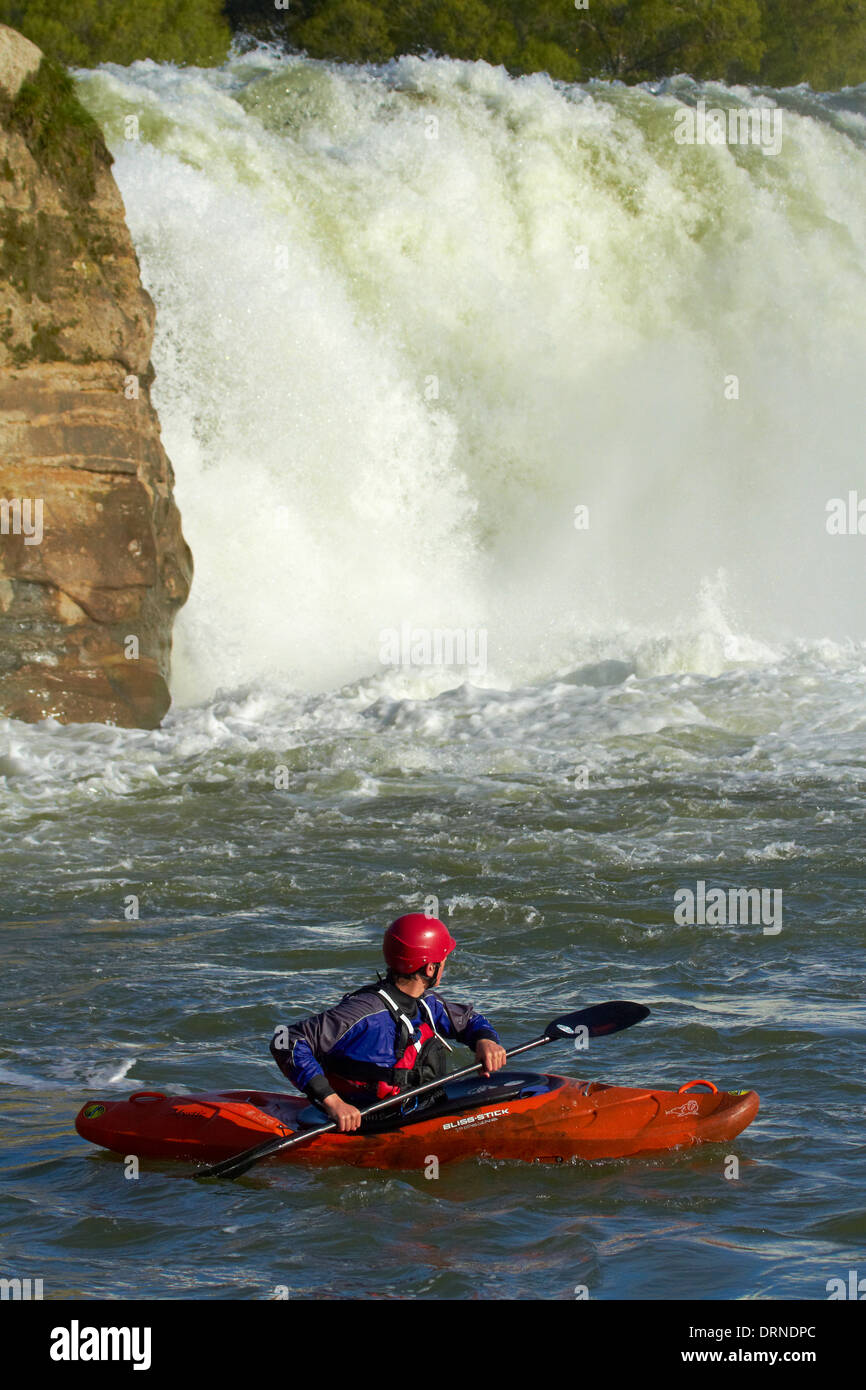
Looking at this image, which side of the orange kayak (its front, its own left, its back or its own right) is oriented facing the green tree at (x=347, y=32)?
left

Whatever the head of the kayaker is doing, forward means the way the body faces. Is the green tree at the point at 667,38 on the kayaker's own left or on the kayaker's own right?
on the kayaker's own left

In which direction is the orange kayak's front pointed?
to the viewer's right

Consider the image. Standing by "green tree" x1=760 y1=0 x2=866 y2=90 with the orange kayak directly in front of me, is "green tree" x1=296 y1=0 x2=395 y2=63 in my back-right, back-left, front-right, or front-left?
front-right

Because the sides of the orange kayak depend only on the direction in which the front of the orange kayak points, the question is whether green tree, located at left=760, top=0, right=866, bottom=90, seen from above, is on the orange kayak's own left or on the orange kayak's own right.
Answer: on the orange kayak's own left

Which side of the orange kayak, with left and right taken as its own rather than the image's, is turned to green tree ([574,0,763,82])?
left

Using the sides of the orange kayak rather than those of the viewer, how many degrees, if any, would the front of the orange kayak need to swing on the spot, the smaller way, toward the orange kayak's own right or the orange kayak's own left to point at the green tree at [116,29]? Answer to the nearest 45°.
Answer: approximately 90° to the orange kayak's own left
